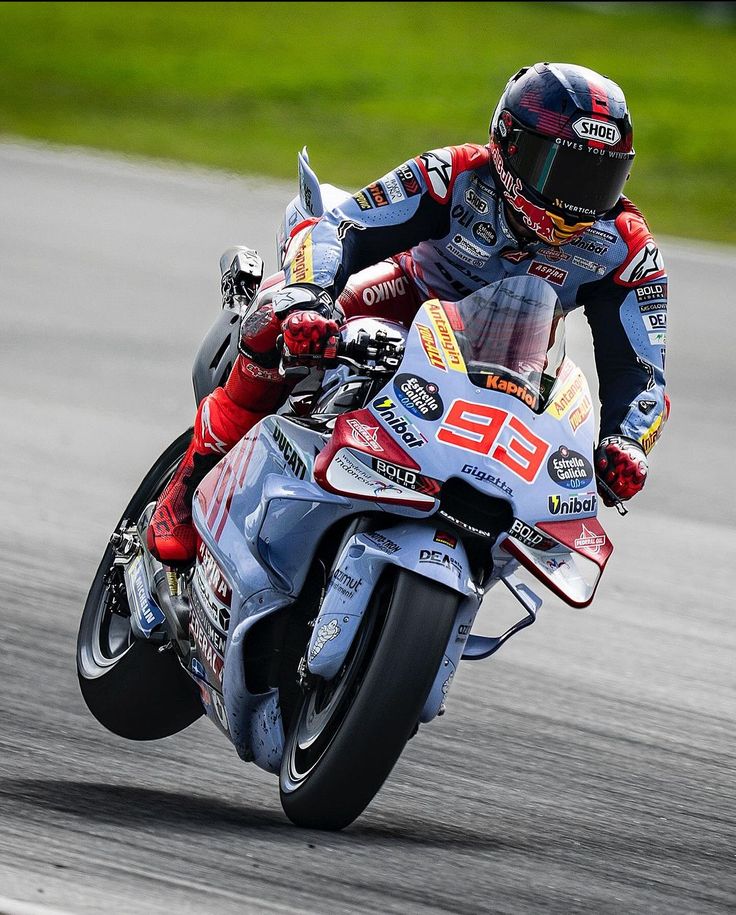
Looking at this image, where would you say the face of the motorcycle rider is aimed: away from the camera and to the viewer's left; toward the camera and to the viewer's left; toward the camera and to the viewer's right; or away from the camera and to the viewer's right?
toward the camera and to the viewer's right

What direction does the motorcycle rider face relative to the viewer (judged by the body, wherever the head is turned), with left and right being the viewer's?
facing the viewer and to the right of the viewer
